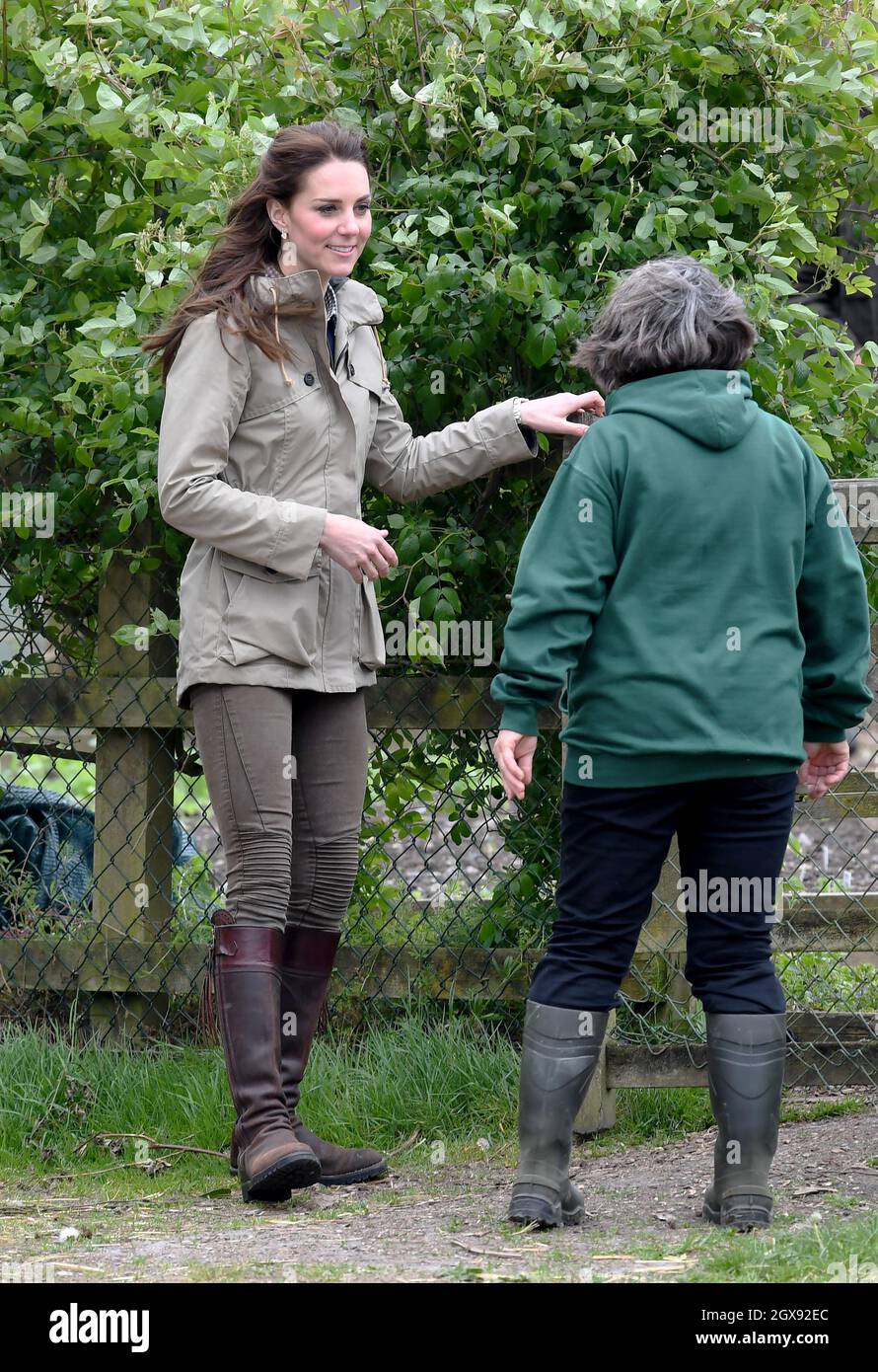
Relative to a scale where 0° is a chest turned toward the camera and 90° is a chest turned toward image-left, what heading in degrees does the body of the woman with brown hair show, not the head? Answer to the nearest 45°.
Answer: approximately 315°

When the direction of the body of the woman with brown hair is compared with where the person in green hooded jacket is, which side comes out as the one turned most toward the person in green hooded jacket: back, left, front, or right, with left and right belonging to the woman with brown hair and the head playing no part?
front

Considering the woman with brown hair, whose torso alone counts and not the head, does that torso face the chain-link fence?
no

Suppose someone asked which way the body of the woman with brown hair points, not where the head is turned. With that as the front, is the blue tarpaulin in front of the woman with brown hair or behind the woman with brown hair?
behind

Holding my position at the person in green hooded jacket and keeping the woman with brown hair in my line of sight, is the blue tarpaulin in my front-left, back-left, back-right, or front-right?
front-right
